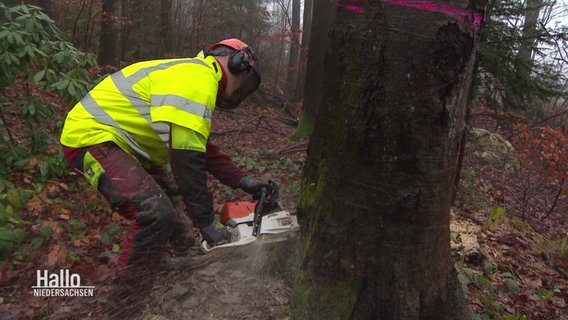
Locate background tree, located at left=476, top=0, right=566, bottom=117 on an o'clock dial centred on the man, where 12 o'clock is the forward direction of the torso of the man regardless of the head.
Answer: The background tree is roughly at 11 o'clock from the man.

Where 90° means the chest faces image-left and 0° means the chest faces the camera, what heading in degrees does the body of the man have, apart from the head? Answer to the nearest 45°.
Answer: approximately 270°

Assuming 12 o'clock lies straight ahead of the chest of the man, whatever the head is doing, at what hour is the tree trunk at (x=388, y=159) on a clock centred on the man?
The tree trunk is roughly at 1 o'clock from the man.

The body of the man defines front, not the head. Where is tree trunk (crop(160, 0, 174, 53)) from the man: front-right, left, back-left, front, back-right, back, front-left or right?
left

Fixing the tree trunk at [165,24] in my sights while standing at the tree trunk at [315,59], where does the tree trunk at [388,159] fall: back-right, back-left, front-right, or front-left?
back-left

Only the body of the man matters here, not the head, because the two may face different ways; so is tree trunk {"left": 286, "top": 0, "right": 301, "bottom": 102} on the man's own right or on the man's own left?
on the man's own left

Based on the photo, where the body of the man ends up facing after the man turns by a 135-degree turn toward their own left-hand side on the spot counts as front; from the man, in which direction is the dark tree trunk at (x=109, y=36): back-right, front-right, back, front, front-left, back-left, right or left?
front-right
